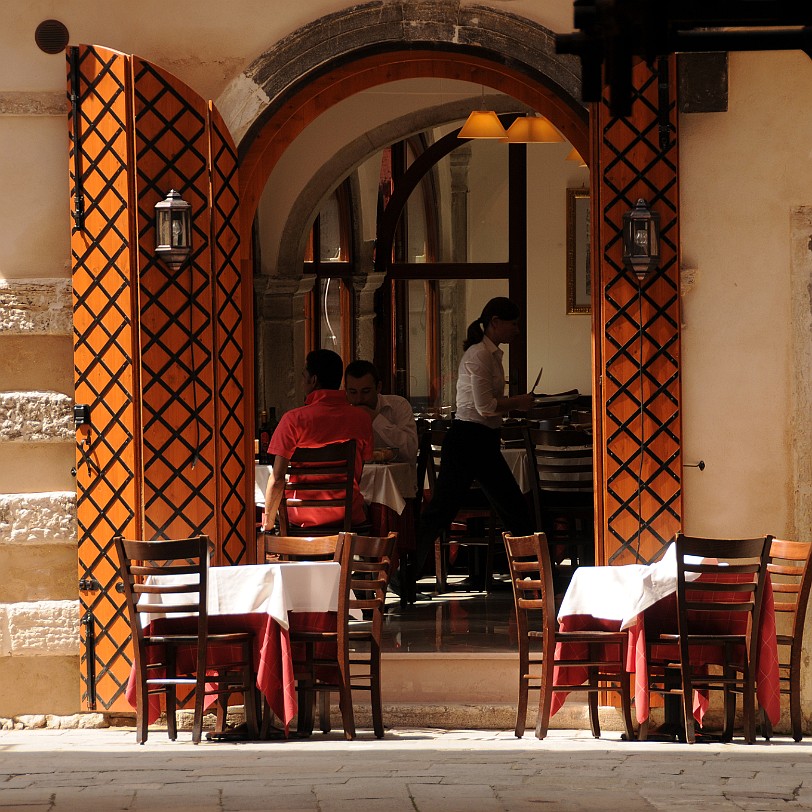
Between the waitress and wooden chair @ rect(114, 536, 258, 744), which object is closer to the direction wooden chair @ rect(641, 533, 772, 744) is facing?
the waitress

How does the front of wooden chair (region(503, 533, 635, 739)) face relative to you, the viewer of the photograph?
facing to the right of the viewer

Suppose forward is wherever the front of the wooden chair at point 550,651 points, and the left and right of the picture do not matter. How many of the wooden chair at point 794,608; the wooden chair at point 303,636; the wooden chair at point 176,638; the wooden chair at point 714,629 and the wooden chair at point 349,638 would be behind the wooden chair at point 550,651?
3

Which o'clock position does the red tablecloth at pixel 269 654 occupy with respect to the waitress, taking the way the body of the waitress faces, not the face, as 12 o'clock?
The red tablecloth is roughly at 4 o'clock from the waitress.

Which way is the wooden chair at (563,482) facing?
away from the camera

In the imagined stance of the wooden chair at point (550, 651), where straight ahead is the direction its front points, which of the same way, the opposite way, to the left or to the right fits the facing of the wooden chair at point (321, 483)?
to the left

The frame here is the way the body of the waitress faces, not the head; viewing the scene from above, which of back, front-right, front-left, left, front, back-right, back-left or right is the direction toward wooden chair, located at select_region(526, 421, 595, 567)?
front-left

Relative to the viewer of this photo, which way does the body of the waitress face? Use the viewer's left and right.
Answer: facing to the right of the viewer

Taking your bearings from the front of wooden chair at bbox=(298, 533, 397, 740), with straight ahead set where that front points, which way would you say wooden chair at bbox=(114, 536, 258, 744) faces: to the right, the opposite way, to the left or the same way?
to the right

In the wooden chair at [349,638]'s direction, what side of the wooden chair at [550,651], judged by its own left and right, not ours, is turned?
back

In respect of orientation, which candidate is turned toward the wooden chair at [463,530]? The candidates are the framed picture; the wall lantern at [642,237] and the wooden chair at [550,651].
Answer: the framed picture

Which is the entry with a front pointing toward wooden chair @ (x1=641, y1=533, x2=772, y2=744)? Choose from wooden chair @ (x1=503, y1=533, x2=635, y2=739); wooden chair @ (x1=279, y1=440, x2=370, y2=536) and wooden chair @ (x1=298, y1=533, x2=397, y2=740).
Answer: wooden chair @ (x1=503, y1=533, x2=635, y2=739)

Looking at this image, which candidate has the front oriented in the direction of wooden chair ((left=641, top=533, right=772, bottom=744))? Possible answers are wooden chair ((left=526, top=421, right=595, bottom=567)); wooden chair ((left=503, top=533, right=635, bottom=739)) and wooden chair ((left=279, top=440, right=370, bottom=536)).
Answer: wooden chair ((left=503, top=533, right=635, bottom=739))

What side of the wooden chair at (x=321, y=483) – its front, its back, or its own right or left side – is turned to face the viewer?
back

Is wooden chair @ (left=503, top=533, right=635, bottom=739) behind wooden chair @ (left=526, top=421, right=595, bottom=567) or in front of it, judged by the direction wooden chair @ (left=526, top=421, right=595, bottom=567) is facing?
behind

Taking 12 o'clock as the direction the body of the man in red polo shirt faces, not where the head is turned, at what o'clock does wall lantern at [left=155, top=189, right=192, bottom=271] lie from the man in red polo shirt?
The wall lantern is roughly at 7 o'clock from the man in red polo shirt.

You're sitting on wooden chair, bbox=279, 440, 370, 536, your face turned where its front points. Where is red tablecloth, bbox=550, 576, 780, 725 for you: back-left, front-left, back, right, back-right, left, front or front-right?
back-right

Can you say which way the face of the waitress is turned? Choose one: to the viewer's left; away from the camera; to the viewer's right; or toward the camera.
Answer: to the viewer's right
